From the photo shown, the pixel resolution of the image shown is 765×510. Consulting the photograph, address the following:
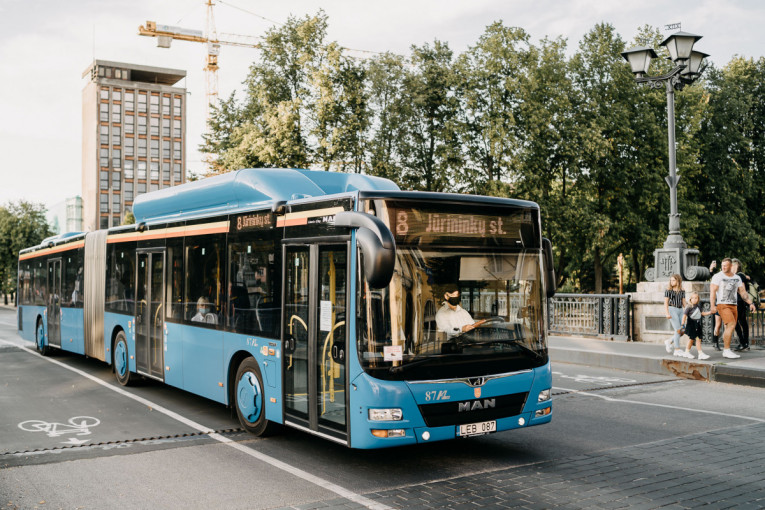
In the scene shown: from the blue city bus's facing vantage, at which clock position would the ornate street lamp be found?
The ornate street lamp is roughly at 9 o'clock from the blue city bus.

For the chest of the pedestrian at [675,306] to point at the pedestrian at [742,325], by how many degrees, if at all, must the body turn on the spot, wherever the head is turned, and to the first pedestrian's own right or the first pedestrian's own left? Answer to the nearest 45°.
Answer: approximately 90° to the first pedestrian's own left

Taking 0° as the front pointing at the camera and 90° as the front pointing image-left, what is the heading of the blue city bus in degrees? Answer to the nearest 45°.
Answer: approximately 315°

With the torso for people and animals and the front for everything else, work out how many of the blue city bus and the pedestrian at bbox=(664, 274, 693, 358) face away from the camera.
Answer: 0

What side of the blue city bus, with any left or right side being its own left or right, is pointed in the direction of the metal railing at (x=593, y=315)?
left

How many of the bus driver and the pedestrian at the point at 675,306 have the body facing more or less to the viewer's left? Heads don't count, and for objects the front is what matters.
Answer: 0

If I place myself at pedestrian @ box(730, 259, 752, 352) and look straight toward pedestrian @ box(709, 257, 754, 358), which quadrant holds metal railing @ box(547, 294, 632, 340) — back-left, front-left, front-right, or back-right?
back-right

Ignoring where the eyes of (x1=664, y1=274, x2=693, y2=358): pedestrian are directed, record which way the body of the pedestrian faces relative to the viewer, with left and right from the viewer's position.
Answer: facing the viewer and to the right of the viewer

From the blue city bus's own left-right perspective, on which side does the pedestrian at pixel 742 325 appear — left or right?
on its left

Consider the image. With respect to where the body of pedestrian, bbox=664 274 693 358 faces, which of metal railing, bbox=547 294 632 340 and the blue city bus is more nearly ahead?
the blue city bus
